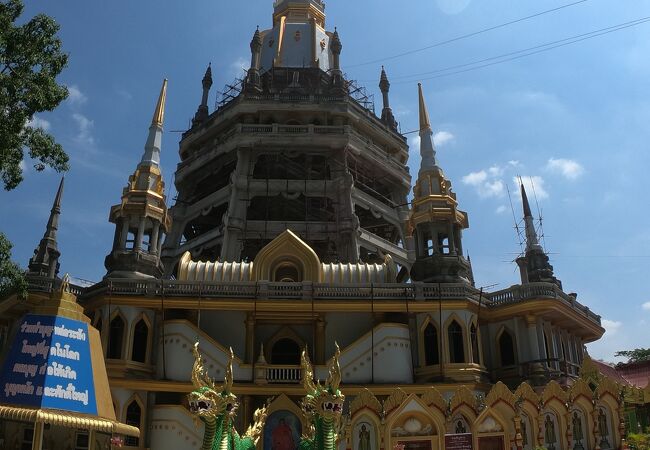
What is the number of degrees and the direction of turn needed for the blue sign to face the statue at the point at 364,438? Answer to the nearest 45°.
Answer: approximately 135° to its left

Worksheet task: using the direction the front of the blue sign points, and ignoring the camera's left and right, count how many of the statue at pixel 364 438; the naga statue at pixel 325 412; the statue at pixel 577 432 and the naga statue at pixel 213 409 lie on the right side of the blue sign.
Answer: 0

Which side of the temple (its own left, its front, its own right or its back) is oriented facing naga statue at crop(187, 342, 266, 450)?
front

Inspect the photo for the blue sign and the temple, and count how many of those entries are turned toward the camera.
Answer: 2

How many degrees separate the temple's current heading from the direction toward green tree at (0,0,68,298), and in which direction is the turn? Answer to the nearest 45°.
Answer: approximately 45° to its right

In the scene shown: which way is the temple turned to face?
toward the camera

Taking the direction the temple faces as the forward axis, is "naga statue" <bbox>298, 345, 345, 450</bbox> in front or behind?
in front

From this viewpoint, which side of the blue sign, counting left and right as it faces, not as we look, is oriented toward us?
front

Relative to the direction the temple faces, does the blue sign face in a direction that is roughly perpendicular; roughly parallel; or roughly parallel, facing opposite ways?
roughly parallel

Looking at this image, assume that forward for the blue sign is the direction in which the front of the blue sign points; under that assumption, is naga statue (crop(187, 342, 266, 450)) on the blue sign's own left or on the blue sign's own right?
on the blue sign's own left

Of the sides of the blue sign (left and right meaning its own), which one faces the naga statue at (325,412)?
left

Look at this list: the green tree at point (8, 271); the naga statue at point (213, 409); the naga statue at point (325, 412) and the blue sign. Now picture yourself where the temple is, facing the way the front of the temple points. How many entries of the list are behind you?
0

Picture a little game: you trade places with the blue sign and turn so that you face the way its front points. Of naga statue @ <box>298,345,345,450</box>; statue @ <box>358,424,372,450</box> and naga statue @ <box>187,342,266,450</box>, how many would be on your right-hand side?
0

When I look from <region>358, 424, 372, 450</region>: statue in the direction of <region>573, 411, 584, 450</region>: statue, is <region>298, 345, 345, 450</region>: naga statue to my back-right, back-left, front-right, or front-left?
back-right

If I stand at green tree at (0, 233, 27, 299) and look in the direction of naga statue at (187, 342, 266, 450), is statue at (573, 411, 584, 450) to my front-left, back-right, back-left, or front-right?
front-left
